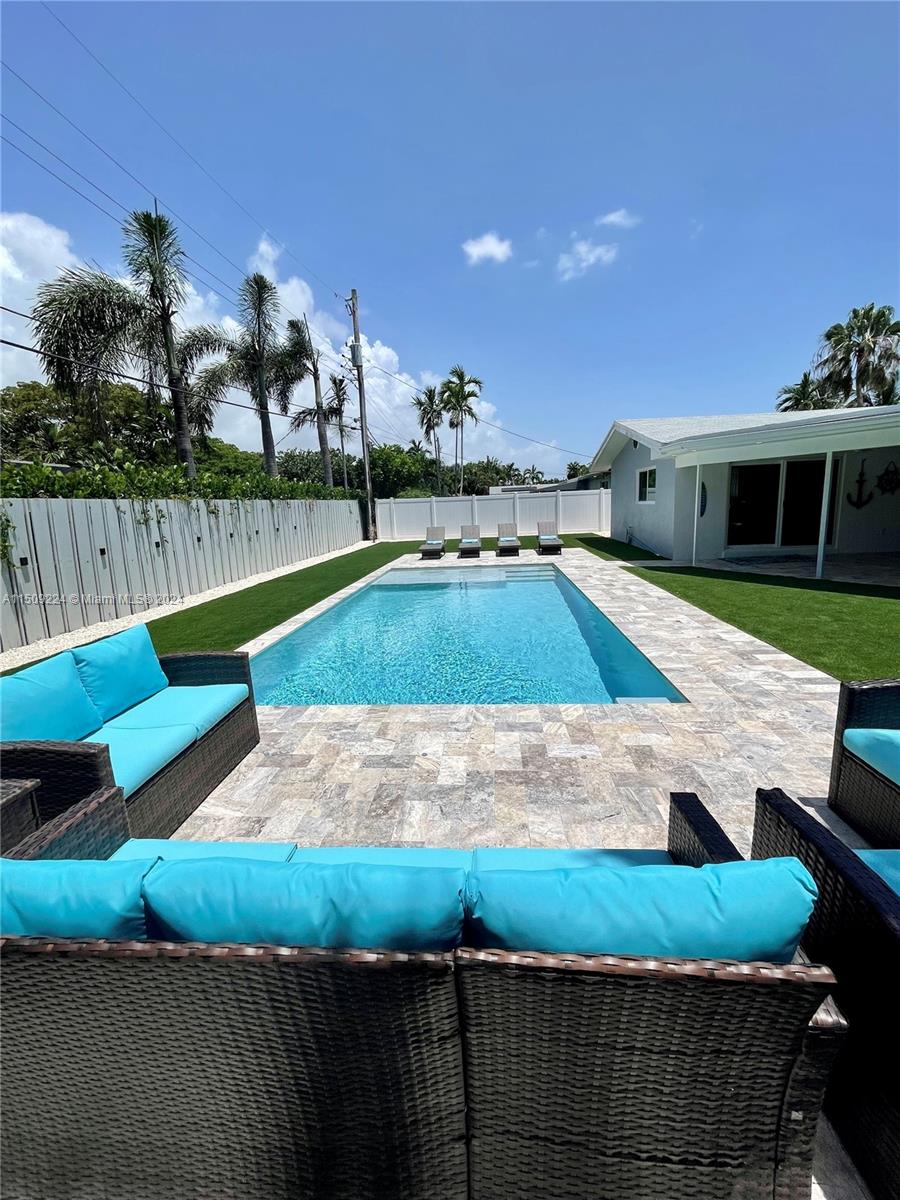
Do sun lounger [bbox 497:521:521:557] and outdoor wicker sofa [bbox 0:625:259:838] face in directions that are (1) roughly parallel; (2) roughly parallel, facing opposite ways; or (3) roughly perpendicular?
roughly perpendicular

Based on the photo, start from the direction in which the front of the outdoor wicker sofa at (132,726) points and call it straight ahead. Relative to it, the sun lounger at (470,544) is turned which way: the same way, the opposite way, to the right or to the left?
to the right

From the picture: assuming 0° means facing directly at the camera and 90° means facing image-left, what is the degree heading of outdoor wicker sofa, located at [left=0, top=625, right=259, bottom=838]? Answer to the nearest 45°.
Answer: approximately 315°

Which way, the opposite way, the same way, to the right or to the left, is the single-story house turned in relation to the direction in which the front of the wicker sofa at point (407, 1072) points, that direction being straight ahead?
to the left

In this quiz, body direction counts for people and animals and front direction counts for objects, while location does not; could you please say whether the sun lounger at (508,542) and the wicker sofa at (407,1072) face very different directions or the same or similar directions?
very different directions

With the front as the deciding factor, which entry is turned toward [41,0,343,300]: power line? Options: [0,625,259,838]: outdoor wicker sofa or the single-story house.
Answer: the single-story house

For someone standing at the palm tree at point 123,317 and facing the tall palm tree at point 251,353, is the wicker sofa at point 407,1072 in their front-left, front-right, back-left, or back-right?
back-right

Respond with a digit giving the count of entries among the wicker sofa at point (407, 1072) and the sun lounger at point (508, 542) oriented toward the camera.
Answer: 1

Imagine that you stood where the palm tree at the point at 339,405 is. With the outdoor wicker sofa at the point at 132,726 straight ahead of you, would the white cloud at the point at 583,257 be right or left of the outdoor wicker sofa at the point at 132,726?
left

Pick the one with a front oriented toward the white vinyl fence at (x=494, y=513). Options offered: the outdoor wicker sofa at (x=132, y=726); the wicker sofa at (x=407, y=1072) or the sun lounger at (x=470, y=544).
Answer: the wicker sofa at (x=407, y=1072)

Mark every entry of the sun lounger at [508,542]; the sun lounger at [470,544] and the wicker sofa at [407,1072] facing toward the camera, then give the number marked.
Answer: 2

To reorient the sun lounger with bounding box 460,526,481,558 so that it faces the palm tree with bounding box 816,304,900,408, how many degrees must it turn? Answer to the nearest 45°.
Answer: approximately 135° to its left

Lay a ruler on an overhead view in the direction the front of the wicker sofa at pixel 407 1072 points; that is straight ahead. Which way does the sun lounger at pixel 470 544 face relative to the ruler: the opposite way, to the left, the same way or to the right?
the opposite way

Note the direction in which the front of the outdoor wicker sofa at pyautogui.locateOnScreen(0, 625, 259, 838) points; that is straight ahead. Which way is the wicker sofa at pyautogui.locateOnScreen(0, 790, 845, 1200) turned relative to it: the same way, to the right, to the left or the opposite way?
to the left

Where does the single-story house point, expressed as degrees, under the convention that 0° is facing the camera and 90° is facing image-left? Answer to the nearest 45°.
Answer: approximately 45°

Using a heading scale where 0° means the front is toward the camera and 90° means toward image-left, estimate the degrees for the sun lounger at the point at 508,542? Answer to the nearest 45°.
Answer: approximately 0°
